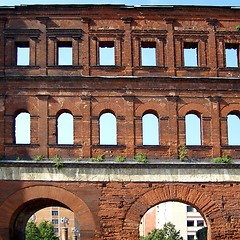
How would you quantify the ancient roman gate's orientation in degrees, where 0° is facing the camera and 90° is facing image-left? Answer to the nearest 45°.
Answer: approximately 0°
